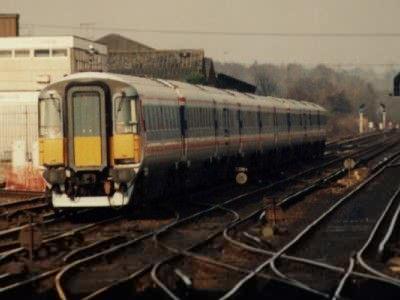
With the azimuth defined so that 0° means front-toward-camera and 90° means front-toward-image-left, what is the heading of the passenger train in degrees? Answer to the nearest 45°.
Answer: approximately 45°
